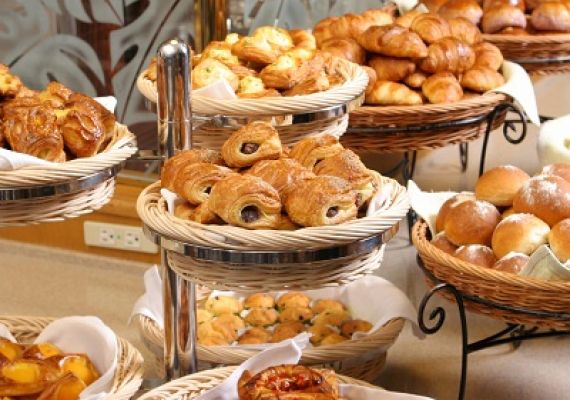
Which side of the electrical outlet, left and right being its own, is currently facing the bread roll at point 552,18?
left

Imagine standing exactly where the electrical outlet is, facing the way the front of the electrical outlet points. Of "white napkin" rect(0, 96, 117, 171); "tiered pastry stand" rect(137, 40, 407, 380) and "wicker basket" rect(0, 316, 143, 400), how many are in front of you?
3

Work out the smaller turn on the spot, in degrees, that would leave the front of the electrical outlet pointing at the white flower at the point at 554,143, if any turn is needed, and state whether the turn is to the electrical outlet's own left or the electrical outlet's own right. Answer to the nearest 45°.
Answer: approximately 45° to the electrical outlet's own left

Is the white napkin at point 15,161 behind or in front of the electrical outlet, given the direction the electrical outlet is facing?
in front

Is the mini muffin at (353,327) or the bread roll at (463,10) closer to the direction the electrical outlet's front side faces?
the mini muffin

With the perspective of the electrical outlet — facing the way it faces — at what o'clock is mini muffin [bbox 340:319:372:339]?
The mini muffin is roughly at 11 o'clock from the electrical outlet.

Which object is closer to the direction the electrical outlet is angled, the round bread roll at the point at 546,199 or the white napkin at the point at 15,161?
the white napkin

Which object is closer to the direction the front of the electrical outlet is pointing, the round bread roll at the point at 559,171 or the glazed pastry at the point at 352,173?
the glazed pastry

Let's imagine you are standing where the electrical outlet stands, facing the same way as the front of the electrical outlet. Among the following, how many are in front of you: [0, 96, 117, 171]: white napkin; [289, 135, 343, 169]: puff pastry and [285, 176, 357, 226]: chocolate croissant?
3

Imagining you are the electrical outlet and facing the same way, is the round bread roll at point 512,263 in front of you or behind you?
in front

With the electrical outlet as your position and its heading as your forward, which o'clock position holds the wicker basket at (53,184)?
The wicker basket is roughly at 12 o'clock from the electrical outlet.

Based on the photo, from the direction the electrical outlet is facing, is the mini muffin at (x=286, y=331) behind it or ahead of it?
ahead

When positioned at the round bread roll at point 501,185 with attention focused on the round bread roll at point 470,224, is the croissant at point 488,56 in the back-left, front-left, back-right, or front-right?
back-right

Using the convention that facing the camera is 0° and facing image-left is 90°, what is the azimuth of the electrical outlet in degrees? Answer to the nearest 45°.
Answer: approximately 0°
